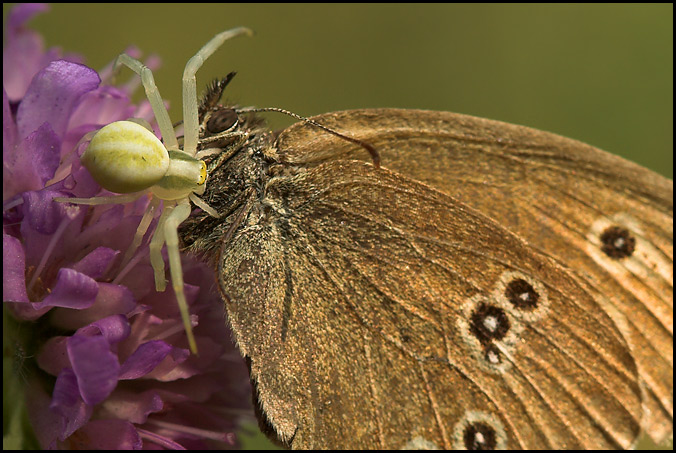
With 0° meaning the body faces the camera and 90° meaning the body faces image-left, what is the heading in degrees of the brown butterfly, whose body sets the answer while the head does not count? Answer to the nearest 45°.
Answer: approximately 90°

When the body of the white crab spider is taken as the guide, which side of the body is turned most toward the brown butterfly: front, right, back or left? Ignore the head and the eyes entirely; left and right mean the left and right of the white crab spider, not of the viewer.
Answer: front

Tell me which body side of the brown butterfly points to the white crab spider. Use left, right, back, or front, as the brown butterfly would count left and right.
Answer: front

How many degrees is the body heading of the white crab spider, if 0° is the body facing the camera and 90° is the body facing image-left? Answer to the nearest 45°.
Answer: approximately 270°

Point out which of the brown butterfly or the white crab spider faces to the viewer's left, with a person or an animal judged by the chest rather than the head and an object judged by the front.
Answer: the brown butterfly

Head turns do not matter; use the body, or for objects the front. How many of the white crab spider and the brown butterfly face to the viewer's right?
1
